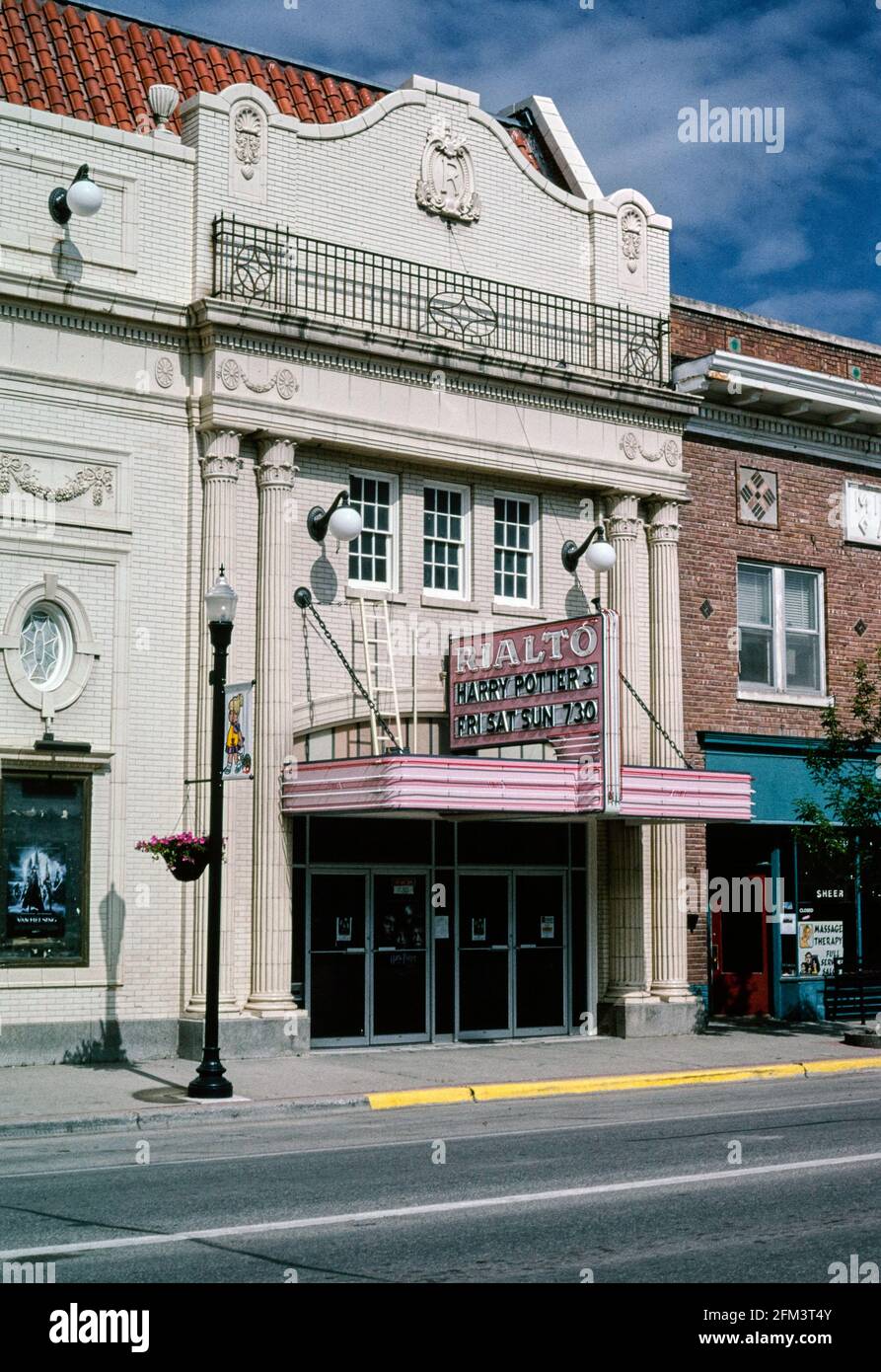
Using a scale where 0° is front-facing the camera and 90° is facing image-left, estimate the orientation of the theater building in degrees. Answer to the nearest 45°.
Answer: approximately 315°

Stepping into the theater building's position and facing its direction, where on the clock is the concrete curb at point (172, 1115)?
The concrete curb is roughly at 2 o'clock from the theater building.

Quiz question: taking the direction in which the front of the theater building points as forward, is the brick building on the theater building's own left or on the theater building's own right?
on the theater building's own left

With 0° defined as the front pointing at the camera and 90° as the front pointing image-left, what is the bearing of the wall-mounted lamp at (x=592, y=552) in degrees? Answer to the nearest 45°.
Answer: approximately 315°
